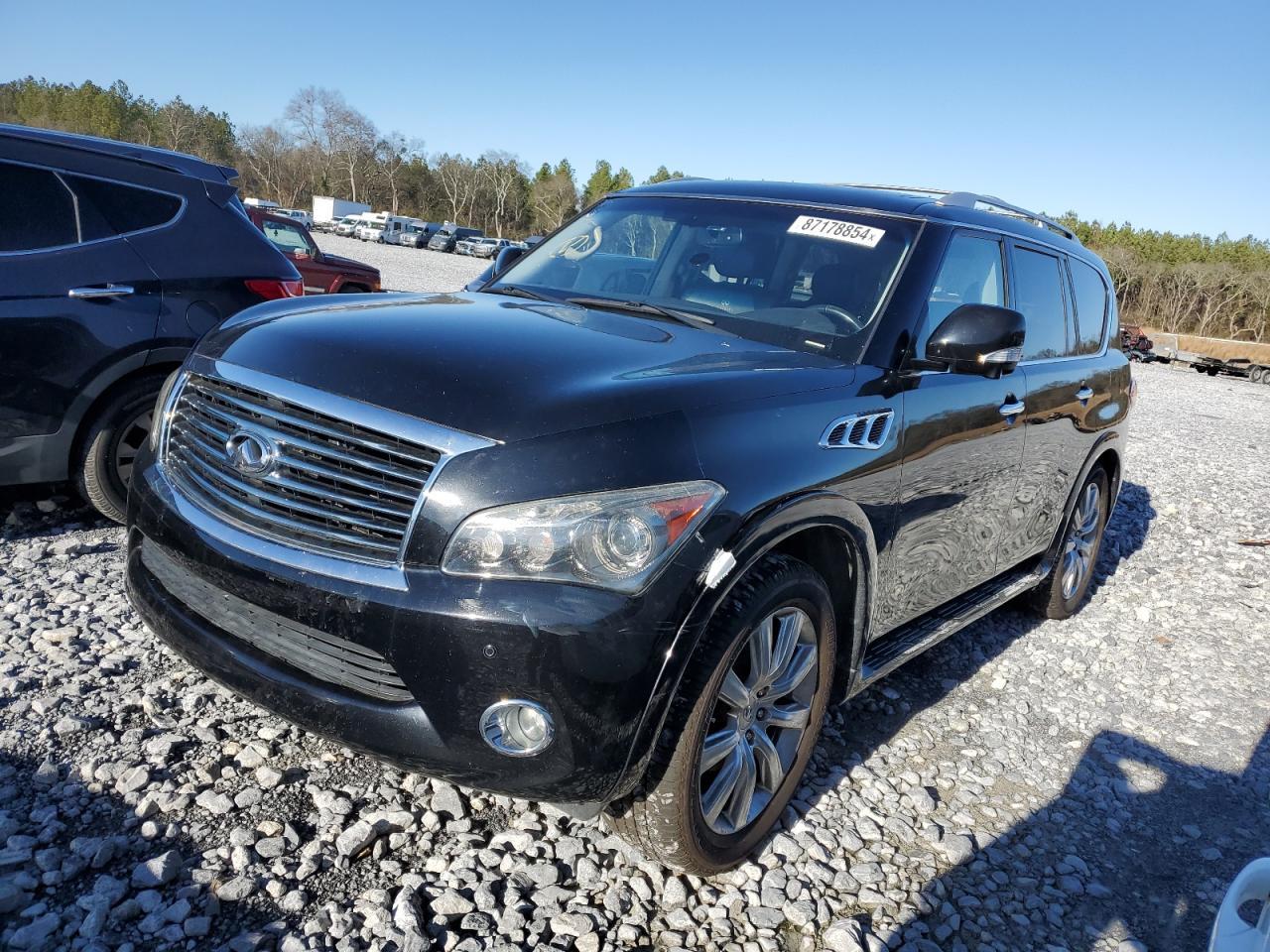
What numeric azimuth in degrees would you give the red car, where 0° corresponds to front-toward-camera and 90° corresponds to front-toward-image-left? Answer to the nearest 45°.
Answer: approximately 315°

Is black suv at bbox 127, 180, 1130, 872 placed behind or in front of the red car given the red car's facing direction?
in front

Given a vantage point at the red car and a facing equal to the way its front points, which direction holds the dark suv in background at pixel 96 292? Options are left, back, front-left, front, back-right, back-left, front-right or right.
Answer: front-right

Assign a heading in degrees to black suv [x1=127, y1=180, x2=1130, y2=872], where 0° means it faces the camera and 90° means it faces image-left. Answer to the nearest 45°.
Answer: approximately 45°

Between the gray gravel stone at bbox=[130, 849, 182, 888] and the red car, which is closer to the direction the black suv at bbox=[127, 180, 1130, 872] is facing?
the gray gravel stone

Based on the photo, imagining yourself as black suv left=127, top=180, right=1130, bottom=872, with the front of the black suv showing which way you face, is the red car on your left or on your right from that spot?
on your right

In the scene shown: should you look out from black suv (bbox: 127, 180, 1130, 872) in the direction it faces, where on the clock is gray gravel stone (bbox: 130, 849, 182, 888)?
The gray gravel stone is roughly at 1 o'clock from the black suv.

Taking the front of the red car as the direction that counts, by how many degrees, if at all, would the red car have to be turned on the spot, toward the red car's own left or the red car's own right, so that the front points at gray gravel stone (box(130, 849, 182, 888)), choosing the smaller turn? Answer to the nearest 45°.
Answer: approximately 45° to the red car's own right

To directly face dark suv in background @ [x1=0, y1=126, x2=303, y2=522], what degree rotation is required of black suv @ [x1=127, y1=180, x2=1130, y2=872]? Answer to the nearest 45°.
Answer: approximately 90° to its right

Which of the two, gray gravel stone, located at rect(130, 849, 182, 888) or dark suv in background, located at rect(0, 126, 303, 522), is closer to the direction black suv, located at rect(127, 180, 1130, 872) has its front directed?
the gray gravel stone

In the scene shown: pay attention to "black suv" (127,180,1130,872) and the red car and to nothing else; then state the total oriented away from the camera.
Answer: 0

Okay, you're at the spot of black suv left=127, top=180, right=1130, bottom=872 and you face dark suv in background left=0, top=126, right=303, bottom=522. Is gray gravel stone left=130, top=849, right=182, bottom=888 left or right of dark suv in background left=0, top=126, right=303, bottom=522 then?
left
